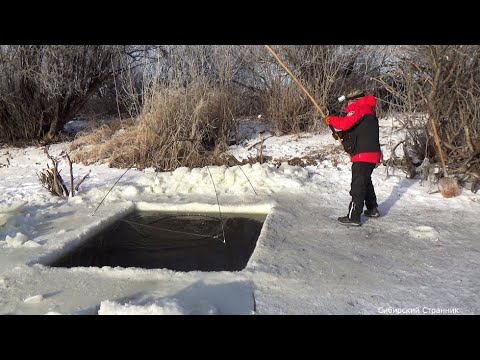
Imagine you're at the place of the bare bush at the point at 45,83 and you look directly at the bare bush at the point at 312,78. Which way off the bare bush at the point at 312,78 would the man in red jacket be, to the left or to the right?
right

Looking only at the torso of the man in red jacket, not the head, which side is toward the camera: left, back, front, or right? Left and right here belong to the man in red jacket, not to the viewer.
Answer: left

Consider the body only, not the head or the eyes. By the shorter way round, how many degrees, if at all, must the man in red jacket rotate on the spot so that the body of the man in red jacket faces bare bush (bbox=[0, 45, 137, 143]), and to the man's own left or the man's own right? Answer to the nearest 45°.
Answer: approximately 45° to the man's own right

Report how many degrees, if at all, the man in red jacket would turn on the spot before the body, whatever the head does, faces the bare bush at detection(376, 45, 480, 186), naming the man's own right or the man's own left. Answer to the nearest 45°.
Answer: approximately 135° to the man's own right

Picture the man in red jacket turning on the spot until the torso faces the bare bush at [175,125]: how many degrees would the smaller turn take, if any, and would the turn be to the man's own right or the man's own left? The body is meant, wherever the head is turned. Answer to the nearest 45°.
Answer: approximately 45° to the man's own right

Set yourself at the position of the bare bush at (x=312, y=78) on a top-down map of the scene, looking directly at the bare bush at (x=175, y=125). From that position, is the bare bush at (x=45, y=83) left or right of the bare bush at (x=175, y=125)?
right

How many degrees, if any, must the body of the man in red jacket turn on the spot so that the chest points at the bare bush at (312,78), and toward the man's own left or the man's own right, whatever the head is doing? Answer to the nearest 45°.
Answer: approximately 90° to the man's own right
